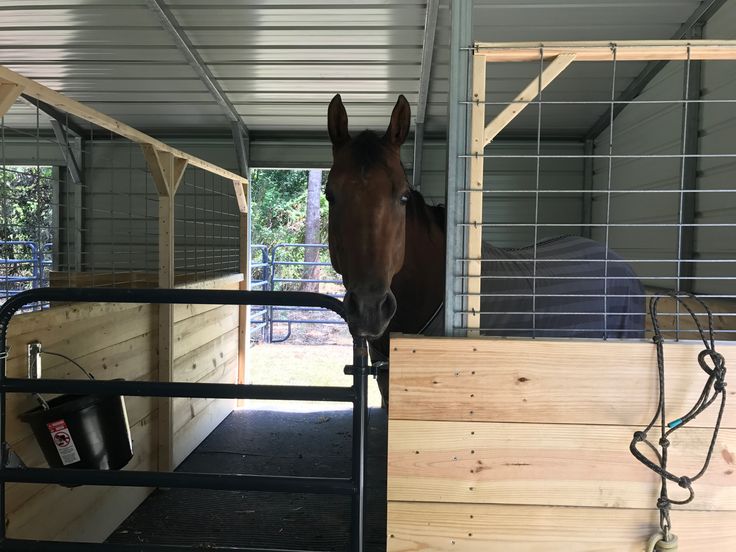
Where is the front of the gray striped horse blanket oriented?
to the viewer's left

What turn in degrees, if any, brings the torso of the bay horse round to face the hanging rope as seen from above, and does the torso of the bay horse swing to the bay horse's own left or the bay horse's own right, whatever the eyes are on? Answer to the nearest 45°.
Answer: approximately 90° to the bay horse's own left

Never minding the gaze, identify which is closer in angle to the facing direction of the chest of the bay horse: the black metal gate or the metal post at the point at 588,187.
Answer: the black metal gate

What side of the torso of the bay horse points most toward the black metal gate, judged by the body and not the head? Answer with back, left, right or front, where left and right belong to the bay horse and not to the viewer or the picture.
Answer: front

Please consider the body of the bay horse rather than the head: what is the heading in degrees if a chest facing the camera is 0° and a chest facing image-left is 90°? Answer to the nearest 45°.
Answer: approximately 45°

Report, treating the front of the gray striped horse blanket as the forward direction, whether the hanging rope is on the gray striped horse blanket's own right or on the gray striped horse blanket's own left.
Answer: on the gray striped horse blanket's own left

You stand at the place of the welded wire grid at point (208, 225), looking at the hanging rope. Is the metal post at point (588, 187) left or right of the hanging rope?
left

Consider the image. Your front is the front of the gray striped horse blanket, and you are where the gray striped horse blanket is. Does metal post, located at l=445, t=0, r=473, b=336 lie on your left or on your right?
on your left

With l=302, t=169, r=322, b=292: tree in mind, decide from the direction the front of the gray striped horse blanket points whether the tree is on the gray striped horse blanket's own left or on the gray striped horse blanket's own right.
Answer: on the gray striped horse blanket's own right

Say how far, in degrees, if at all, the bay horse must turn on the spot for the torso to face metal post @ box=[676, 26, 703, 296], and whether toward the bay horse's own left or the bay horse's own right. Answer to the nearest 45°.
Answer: approximately 180°

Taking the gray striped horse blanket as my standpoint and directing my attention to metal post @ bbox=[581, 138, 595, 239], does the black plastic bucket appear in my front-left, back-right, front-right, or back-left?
back-left

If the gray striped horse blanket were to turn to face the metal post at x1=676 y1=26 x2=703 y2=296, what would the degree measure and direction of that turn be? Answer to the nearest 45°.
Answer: approximately 135° to its right

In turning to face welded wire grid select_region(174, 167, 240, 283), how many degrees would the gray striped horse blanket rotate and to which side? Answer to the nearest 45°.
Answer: approximately 45° to its right

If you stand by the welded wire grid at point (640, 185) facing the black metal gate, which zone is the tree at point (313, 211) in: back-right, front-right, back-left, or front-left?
back-right
